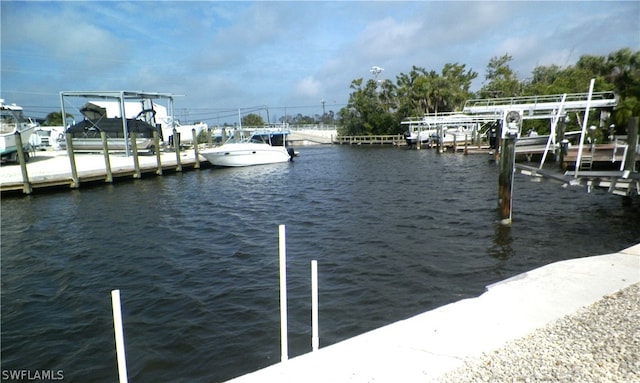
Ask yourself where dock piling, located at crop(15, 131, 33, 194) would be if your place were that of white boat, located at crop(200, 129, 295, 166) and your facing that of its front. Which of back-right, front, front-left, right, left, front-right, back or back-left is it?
front-left

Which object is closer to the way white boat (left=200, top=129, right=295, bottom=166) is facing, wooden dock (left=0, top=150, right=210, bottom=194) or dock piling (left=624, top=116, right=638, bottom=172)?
the wooden dock

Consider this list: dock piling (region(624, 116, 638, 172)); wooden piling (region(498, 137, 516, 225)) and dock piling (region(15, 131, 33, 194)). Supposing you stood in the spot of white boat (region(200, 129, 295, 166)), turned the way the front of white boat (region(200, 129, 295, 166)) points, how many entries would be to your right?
0

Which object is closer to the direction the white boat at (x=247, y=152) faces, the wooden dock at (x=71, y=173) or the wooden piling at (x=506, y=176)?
the wooden dock

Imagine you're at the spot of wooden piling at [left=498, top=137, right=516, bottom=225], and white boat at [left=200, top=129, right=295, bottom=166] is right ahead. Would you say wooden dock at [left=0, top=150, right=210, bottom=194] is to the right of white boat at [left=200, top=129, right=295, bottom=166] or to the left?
left

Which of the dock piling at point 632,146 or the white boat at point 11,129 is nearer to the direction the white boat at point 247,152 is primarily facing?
the white boat

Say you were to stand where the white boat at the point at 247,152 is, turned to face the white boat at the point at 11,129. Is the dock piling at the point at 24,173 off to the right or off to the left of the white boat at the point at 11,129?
left

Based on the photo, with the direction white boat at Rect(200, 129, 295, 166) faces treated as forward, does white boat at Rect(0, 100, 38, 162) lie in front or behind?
in front

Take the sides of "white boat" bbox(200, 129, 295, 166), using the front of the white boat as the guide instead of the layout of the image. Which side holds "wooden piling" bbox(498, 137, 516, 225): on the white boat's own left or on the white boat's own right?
on the white boat's own left

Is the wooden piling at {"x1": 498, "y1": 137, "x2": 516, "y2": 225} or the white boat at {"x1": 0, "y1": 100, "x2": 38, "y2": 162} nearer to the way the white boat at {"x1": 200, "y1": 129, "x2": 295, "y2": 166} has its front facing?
the white boat

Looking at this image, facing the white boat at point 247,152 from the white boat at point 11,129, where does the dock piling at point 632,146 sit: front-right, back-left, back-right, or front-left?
front-right

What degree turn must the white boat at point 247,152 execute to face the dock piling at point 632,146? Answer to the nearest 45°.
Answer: approximately 135° to its left

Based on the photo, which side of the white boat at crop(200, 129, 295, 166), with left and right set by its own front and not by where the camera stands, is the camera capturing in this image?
left

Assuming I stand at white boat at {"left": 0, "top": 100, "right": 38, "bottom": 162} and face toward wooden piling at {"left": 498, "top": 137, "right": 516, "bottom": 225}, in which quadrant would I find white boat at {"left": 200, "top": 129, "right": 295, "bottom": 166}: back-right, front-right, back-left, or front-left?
front-left
